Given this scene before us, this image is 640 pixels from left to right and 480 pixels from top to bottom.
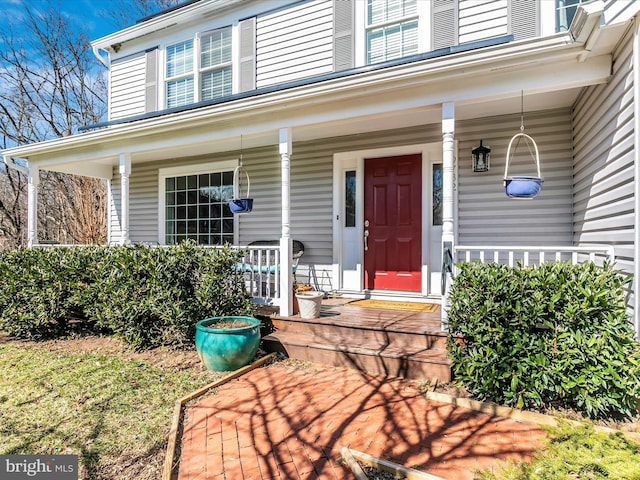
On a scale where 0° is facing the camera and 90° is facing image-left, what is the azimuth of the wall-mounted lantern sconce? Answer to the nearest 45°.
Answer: approximately 0°

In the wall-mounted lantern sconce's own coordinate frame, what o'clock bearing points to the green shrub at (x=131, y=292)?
The green shrub is roughly at 2 o'clock from the wall-mounted lantern sconce.

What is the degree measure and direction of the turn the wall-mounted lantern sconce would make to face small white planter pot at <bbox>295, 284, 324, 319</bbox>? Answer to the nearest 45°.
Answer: approximately 45° to its right

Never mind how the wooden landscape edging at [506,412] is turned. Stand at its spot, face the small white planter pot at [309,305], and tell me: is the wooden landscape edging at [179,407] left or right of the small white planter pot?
left

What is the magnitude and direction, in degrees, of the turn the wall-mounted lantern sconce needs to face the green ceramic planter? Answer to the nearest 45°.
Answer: approximately 45° to its right

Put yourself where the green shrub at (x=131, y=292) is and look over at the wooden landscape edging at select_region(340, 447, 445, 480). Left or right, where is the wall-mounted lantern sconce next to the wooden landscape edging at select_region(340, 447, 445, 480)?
left
